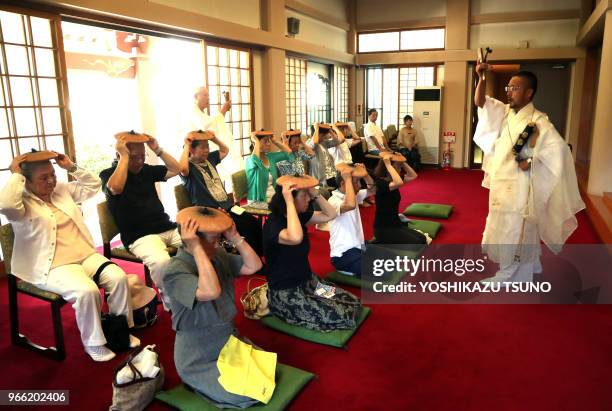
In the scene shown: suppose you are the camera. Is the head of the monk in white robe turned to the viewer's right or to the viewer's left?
to the viewer's left

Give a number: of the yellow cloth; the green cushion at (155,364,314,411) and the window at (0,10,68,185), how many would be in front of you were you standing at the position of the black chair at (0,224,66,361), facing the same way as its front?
2

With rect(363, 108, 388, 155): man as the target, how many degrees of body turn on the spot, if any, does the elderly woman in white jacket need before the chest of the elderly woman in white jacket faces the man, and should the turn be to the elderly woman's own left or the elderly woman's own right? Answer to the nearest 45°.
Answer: approximately 90° to the elderly woman's own left

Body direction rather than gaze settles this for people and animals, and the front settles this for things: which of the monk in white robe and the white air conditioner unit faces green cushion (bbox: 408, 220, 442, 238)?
the white air conditioner unit

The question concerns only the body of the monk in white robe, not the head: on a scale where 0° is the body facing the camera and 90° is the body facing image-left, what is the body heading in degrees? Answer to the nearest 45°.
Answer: approximately 45°

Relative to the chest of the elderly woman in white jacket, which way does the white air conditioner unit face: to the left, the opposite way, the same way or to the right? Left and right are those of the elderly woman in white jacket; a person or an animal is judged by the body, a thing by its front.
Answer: to the right

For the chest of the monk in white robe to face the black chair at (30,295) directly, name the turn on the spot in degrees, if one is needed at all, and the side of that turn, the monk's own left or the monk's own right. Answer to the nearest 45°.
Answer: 0° — they already face it

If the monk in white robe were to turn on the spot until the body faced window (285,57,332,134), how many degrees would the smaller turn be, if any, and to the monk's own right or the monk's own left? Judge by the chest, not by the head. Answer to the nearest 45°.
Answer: approximately 90° to the monk's own right

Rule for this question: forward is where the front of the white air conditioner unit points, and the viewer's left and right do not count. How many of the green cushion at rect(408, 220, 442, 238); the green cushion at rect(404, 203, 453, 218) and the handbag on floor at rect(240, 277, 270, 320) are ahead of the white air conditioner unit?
3

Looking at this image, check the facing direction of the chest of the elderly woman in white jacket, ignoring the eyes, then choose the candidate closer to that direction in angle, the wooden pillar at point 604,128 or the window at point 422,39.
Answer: the wooden pillar

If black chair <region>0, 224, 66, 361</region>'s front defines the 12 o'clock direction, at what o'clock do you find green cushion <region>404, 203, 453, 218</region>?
The green cushion is roughly at 10 o'clock from the black chair.

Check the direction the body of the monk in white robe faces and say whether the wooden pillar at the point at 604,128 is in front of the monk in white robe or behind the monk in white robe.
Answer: behind
